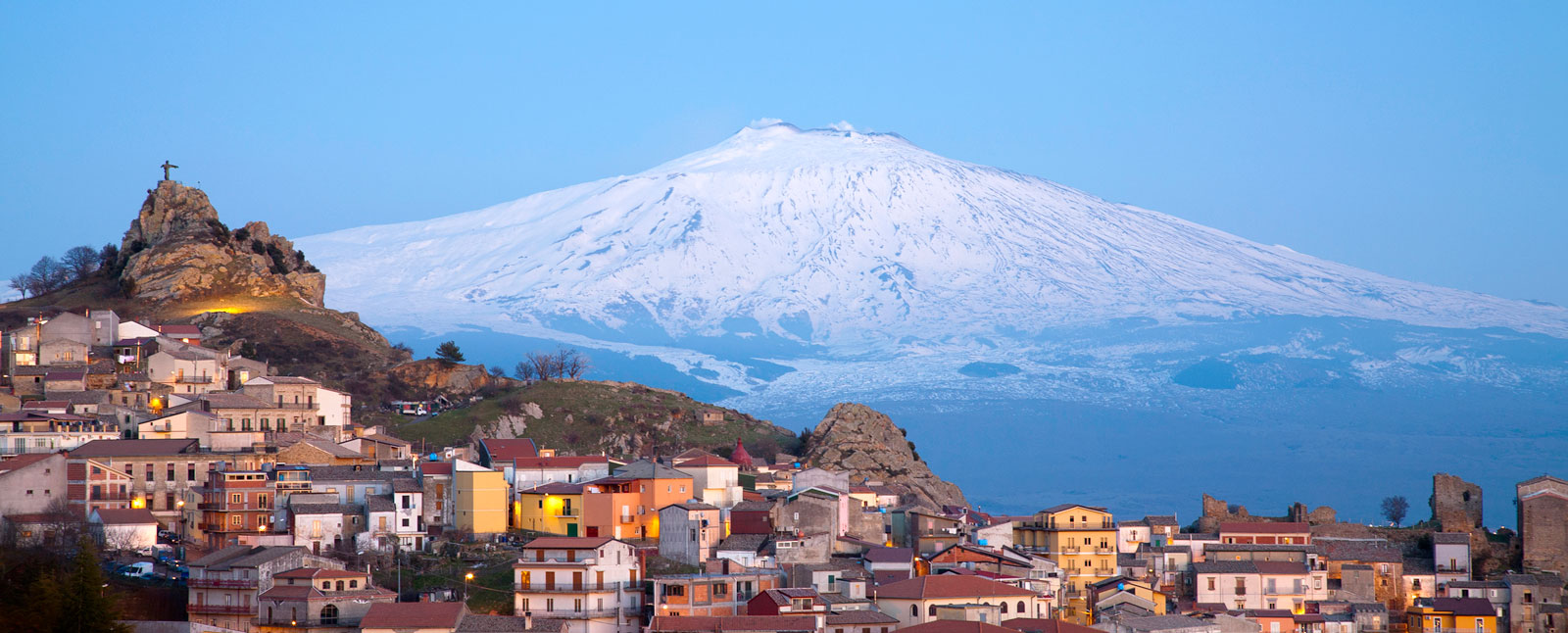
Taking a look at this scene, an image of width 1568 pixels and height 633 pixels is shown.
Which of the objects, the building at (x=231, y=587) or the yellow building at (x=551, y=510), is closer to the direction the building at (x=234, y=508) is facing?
the building

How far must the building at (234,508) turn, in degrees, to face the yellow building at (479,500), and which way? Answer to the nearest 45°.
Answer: approximately 90° to its left

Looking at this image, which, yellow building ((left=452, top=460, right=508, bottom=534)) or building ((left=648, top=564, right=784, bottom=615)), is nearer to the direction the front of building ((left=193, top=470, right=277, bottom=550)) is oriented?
the building

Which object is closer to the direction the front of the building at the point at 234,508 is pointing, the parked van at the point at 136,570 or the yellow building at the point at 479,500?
the parked van

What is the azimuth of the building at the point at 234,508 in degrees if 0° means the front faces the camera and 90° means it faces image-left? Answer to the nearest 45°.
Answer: approximately 0°

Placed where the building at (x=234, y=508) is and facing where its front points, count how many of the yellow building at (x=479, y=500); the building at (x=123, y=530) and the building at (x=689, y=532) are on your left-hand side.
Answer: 2
